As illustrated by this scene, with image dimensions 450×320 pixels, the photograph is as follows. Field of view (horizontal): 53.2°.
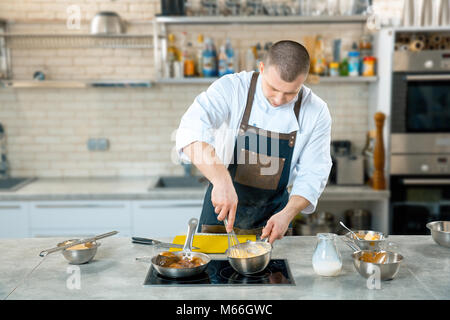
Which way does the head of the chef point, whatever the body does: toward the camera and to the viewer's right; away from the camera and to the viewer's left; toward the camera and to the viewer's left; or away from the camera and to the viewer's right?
toward the camera and to the viewer's left

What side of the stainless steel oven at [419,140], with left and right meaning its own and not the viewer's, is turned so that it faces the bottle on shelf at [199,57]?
right

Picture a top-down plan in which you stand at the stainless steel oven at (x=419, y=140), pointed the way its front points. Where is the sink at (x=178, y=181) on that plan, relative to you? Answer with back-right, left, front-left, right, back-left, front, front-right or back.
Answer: right

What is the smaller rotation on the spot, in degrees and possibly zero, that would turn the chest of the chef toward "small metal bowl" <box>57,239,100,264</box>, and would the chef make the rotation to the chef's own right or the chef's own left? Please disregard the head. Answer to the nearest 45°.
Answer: approximately 45° to the chef's own right

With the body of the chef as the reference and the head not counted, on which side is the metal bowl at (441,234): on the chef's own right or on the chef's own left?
on the chef's own left

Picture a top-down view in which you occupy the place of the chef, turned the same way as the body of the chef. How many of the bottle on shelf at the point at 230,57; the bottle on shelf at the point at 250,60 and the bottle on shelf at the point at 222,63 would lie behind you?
3

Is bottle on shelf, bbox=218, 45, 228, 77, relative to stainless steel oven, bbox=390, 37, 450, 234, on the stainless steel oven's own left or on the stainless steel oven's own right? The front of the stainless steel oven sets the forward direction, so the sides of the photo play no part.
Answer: on the stainless steel oven's own right

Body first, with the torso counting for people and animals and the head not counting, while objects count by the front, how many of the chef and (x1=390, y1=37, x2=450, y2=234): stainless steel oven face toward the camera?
2

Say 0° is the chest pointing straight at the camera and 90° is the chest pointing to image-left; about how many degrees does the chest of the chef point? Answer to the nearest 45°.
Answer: approximately 0°

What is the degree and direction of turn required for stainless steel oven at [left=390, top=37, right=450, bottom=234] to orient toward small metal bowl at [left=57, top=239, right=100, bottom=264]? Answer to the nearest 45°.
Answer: approximately 45° to its right

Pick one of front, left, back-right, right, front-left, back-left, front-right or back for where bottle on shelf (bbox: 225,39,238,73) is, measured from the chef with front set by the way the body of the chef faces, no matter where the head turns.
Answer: back

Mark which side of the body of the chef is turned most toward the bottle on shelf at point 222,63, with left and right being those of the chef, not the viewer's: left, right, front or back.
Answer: back
